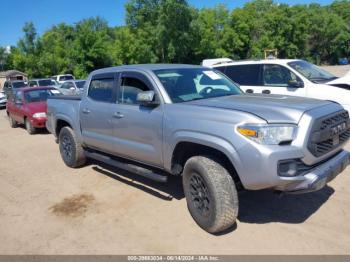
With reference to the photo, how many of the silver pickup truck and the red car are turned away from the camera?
0

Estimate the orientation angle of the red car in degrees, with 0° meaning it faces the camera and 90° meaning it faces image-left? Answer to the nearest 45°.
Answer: approximately 315°

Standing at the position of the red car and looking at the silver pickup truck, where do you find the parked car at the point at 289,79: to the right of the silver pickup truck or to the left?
left

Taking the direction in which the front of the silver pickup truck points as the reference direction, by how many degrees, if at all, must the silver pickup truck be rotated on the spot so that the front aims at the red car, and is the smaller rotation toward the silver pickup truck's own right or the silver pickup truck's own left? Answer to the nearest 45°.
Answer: approximately 180°

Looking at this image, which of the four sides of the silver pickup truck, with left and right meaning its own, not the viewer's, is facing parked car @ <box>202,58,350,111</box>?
left
